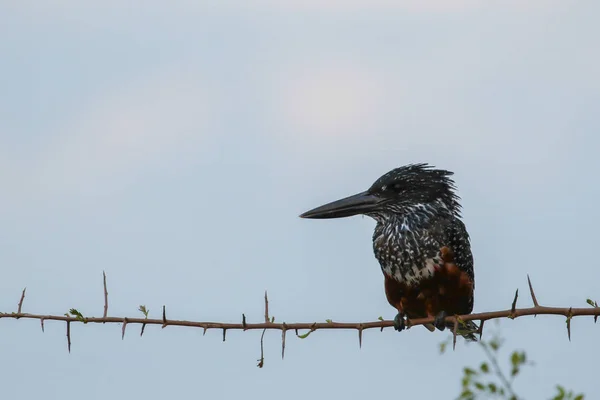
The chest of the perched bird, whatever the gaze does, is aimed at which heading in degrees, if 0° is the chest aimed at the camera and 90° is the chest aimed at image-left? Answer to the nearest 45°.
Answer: approximately 45°
